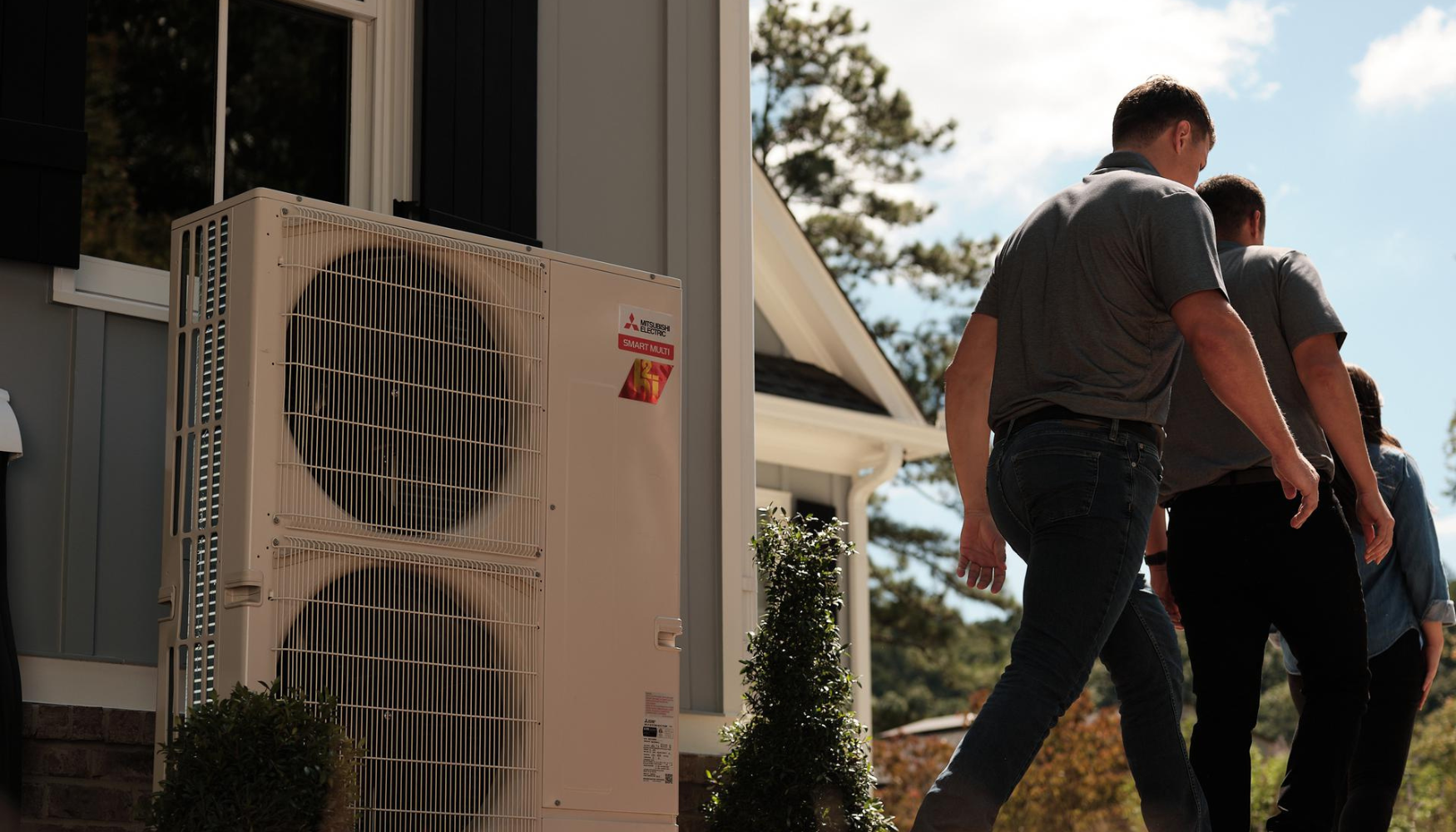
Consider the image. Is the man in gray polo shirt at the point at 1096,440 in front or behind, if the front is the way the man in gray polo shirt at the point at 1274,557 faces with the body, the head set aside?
behind

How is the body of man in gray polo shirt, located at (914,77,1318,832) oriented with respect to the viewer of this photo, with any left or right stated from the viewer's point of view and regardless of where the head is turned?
facing away from the viewer and to the right of the viewer

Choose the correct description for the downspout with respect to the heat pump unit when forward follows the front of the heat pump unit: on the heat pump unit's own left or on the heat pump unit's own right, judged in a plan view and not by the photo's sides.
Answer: on the heat pump unit's own left

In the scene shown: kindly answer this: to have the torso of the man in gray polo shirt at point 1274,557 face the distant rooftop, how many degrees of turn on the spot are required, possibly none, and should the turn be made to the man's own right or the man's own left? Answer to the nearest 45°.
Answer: approximately 45° to the man's own left

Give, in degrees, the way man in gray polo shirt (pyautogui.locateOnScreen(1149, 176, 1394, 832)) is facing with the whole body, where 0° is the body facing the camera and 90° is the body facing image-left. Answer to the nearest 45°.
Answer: approximately 225°

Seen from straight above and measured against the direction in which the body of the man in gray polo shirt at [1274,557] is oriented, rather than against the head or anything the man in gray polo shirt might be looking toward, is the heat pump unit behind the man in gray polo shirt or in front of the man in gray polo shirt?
behind

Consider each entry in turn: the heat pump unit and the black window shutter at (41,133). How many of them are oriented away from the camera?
0

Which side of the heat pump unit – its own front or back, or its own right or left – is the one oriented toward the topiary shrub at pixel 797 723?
left

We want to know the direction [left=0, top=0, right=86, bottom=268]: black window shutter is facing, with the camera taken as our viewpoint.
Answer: facing the viewer and to the right of the viewer

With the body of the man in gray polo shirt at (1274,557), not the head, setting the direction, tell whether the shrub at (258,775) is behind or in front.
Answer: behind

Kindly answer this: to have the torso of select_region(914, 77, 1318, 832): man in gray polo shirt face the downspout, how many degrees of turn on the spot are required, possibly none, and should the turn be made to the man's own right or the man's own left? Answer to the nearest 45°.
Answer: approximately 45° to the man's own left
